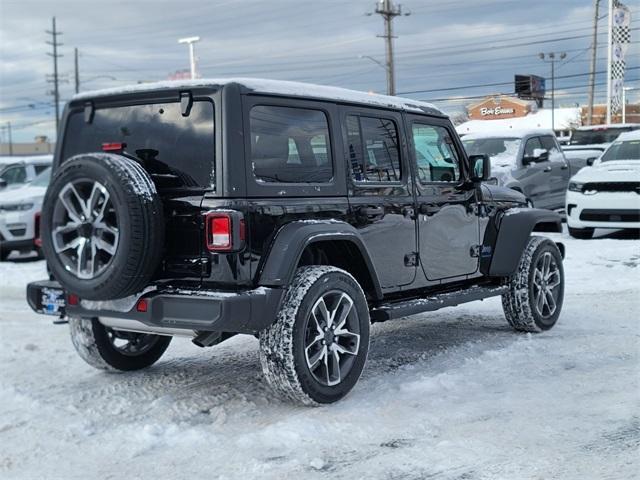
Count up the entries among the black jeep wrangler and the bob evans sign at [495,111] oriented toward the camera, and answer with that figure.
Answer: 1

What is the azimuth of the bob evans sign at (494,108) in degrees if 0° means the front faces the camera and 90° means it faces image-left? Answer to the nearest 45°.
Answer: approximately 0°

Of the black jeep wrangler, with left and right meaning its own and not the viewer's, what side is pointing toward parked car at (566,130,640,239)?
front

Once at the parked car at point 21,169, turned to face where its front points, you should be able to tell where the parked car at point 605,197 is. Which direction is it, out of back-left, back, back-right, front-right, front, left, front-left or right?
left

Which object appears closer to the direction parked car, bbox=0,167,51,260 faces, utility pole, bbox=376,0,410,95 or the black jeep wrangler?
the black jeep wrangler

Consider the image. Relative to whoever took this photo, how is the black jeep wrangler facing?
facing away from the viewer and to the right of the viewer

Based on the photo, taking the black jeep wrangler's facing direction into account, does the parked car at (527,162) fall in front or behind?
in front

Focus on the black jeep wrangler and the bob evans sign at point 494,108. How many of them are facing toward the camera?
1
